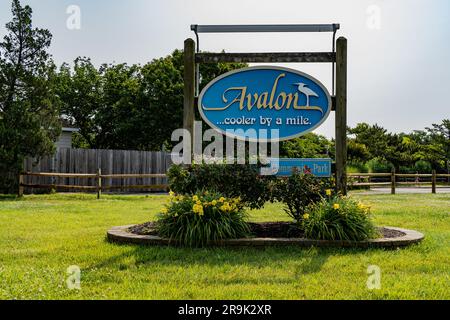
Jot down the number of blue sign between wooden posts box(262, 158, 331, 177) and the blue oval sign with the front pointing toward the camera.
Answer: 2

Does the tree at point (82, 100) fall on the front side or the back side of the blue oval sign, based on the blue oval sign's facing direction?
on the back side

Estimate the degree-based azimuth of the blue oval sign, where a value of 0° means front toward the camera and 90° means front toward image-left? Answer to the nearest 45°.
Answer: approximately 0°

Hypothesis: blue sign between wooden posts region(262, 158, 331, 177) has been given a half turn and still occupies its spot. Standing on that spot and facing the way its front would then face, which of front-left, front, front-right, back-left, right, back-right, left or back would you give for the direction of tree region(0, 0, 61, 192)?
front-left

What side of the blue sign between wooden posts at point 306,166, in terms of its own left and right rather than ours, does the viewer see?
front
